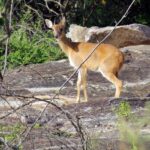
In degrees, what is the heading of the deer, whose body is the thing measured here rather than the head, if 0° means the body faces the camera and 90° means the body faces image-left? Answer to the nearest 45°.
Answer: approximately 90°

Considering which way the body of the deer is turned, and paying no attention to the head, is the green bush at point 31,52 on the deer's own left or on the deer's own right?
on the deer's own right

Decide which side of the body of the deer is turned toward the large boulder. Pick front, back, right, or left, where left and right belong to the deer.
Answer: right

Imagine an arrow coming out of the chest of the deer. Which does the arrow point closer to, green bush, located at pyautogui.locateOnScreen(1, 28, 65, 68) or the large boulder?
the green bush
